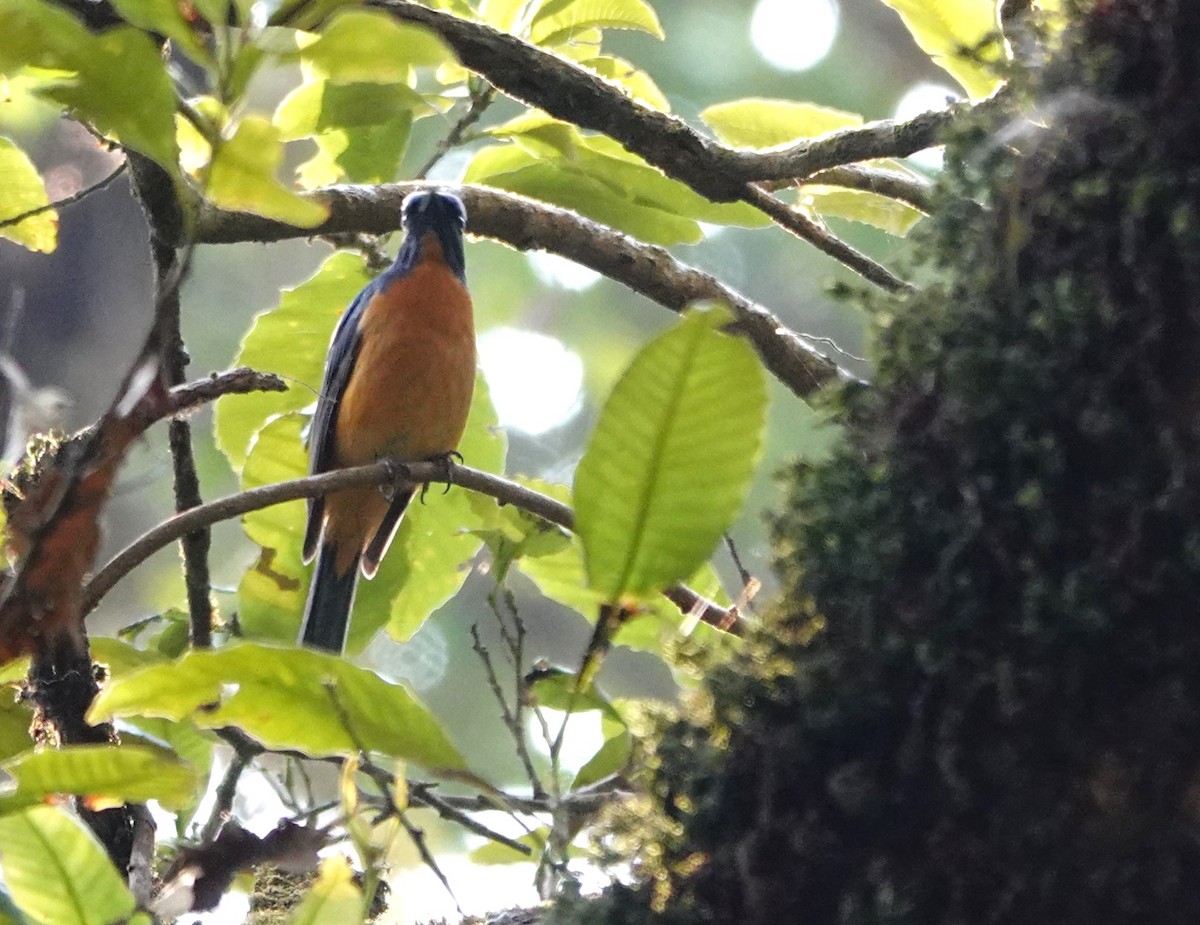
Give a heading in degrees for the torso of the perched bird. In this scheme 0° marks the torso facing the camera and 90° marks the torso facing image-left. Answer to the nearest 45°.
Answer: approximately 315°

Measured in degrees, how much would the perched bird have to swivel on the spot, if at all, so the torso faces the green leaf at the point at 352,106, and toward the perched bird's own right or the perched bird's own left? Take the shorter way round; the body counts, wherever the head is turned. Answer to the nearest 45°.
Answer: approximately 180°

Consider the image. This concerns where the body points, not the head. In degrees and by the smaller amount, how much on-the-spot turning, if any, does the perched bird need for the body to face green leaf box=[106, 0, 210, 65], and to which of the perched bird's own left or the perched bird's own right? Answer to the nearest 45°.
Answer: approximately 45° to the perched bird's own right

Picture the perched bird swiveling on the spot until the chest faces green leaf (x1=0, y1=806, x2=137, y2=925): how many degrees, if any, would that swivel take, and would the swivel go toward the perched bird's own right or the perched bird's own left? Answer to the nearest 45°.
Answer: approximately 45° to the perched bird's own right
